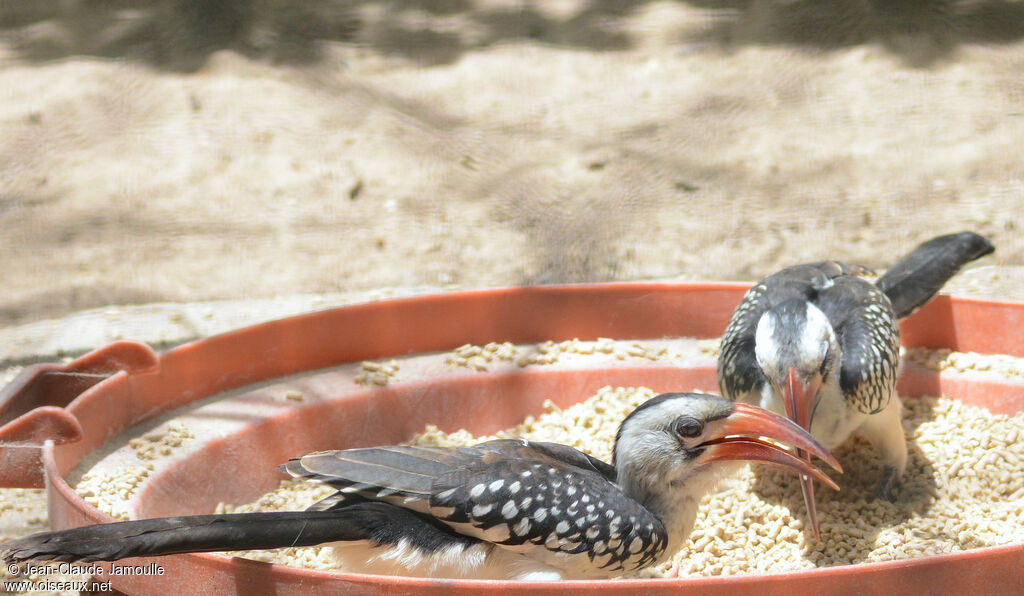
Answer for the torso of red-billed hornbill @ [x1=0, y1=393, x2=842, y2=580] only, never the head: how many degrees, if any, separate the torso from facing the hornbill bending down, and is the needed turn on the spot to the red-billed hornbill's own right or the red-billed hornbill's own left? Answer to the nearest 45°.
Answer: approximately 45° to the red-billed hornbill's own left

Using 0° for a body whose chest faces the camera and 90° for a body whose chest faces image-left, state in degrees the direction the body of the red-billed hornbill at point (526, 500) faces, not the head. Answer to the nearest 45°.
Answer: approximately 270°
